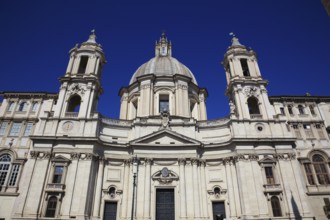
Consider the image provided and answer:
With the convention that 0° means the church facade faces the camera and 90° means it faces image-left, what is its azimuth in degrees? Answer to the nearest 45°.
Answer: approximately 0°
